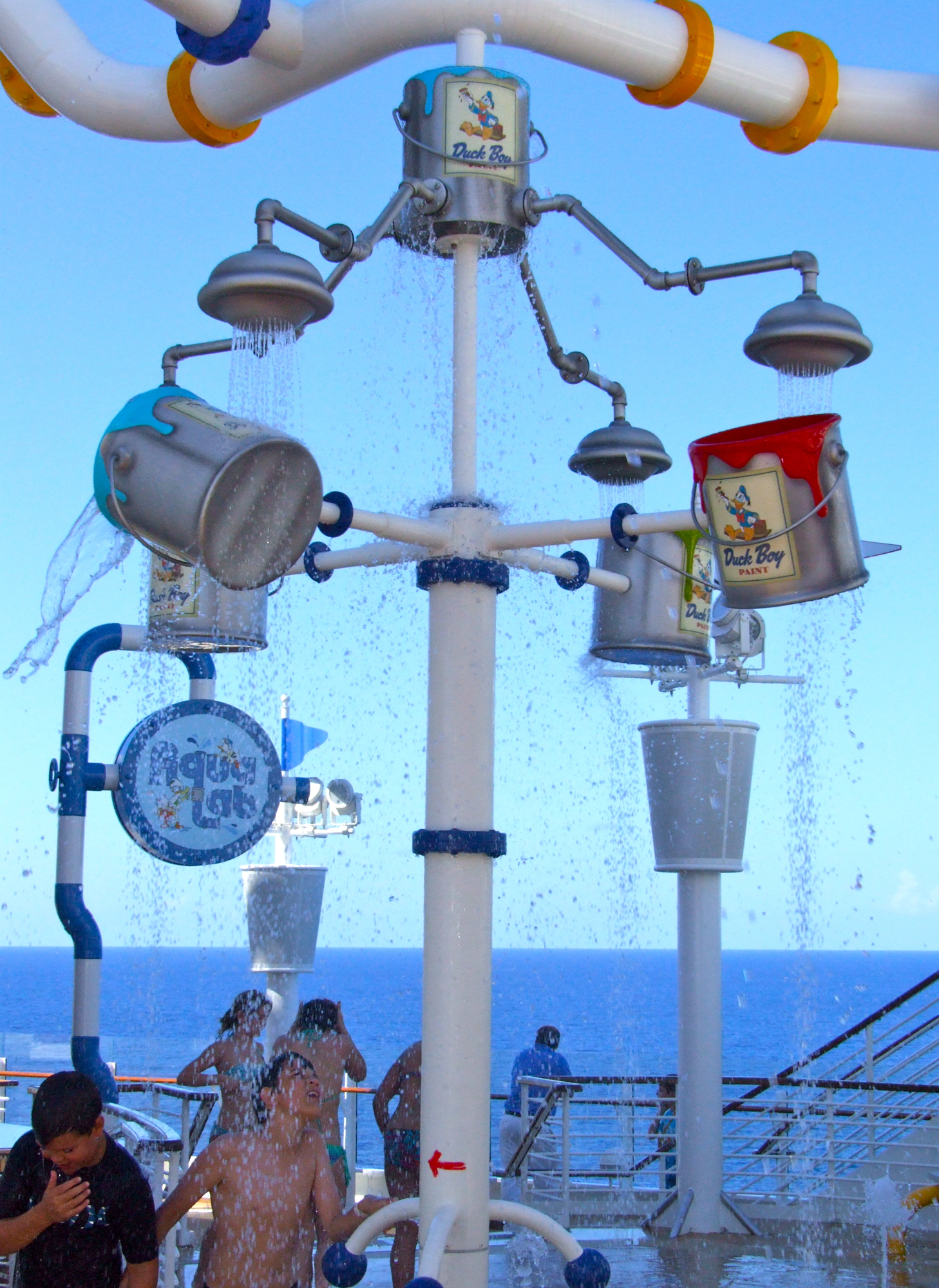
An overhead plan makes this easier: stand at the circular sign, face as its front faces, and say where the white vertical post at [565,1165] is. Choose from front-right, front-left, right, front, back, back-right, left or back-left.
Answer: back-left

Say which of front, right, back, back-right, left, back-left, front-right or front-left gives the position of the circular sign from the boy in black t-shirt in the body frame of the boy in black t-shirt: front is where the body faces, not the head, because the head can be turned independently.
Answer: back

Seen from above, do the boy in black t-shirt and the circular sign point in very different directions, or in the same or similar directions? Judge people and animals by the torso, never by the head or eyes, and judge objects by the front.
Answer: same or similar directions

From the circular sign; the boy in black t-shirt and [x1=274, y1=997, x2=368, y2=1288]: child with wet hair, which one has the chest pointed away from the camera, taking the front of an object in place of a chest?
the child with wet hair

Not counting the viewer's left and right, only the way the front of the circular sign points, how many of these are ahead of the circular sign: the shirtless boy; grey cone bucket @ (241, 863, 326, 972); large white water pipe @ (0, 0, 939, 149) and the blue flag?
2

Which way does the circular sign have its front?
toward the camera

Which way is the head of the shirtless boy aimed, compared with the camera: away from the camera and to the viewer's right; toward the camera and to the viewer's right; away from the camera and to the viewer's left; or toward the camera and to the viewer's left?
toward the camera and to the viewer's right

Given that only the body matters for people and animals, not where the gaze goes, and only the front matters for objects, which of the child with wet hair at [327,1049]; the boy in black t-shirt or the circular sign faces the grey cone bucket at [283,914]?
the child with wet hair

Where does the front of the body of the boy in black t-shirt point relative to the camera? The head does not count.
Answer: toward the camera

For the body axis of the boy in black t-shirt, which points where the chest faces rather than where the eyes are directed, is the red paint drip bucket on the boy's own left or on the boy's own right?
on the boy's own left

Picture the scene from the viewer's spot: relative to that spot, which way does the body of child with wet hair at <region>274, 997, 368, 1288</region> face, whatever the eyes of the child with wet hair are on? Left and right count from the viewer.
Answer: facing away from the viewer
